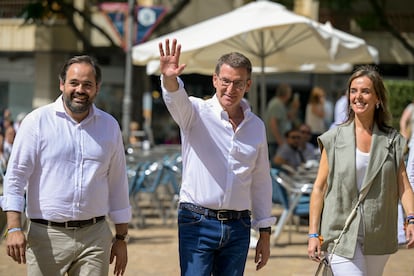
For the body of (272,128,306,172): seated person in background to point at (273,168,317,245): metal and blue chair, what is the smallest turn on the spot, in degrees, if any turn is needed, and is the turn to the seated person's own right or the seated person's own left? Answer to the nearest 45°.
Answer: approximately 45° to the seated person's own right

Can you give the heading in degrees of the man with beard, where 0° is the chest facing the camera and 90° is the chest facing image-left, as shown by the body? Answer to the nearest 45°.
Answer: approximately 0°

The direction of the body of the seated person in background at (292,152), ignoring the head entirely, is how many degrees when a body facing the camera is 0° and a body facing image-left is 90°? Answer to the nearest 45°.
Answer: approximately 315°

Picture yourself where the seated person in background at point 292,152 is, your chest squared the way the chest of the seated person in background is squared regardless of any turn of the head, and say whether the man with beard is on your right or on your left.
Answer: on your right
